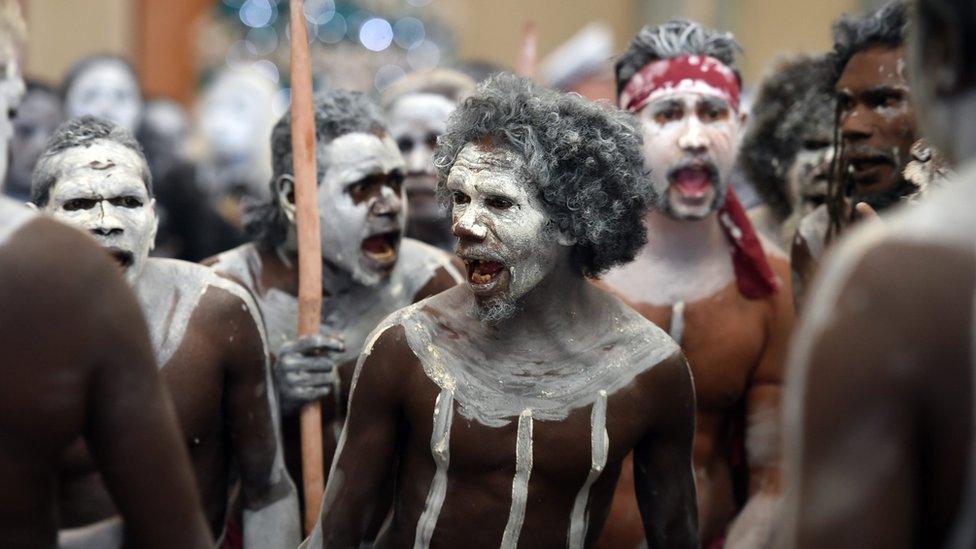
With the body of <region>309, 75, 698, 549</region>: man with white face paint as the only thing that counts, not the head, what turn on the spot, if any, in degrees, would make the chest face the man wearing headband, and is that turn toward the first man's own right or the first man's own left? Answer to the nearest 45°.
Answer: approximately 135° to the first man's own left

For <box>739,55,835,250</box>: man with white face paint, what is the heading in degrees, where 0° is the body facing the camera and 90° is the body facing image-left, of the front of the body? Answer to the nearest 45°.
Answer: approximately 315°

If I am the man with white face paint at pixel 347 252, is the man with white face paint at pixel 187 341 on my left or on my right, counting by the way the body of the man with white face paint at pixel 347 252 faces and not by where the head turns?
on my right

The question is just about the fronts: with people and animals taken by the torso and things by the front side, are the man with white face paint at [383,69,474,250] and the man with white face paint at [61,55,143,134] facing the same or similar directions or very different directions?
same or similar directions

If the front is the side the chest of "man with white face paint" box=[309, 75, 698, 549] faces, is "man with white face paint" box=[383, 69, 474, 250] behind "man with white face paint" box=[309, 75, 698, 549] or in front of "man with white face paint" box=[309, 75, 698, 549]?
behind

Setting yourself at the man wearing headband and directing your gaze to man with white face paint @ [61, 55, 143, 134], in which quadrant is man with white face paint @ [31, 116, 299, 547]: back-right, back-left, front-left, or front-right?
front-left

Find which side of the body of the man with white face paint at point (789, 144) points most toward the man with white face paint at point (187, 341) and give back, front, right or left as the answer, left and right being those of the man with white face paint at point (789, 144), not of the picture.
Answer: right

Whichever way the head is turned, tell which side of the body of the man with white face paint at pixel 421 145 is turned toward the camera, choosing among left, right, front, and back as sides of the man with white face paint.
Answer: front

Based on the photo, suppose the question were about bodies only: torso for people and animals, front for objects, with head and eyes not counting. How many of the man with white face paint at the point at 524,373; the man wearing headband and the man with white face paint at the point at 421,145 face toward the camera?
3

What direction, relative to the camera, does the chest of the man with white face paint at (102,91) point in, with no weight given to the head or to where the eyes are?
toward the camera

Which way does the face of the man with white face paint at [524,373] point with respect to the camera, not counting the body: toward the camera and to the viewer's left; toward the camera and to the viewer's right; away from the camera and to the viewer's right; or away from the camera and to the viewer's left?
toward the camera and to the viewer's left

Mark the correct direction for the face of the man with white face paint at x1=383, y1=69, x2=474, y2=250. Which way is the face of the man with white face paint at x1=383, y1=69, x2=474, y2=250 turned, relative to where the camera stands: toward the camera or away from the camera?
toward the camera

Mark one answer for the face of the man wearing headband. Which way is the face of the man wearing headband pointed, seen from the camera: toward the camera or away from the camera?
toward the camera

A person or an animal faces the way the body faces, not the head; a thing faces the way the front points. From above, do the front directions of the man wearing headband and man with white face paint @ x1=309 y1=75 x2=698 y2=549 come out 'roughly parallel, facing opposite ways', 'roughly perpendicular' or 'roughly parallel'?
roughly parallel

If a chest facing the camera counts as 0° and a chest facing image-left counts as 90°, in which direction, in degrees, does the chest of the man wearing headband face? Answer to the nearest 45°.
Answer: approximately 0°

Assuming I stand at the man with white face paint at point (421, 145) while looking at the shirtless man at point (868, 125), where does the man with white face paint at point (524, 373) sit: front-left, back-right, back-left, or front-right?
front-right

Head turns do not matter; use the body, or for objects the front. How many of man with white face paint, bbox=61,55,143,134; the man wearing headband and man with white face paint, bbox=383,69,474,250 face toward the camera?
3
